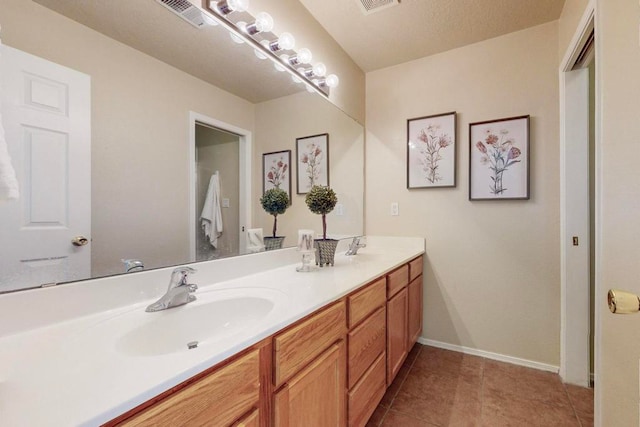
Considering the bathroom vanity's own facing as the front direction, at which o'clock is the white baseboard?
The white baseboard is roughly at 10 o'clock from the bathroom vanity.

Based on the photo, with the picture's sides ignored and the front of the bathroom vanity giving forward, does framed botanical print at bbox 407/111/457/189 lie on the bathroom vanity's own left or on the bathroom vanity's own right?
on the bathroom vanity's own left

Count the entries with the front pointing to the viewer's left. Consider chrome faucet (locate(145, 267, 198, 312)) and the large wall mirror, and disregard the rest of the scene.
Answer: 0

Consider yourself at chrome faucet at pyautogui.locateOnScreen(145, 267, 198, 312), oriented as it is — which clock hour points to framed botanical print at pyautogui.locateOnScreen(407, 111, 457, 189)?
The framed botanical print is roughly at 10 o'clock from the chrome faucet.

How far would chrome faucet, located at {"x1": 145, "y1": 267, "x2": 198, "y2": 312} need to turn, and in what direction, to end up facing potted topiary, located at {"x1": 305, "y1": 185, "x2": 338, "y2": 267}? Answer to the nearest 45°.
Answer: approximately 90° to its left

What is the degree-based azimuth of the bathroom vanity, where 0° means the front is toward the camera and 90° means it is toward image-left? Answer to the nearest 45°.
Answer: approximately 315°

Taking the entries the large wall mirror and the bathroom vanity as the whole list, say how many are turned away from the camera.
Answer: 0

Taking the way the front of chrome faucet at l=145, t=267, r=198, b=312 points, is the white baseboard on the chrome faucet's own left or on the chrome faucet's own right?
on the chrome faucet's own left

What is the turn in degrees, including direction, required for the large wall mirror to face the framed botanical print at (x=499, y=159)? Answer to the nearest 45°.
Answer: approximately 45° to its left

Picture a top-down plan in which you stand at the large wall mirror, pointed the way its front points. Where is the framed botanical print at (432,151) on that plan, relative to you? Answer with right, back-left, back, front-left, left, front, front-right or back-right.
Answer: front-left

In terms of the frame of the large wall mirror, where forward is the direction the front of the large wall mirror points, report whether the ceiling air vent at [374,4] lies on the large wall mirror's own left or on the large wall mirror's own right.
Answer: on the large wall mirror's own left
